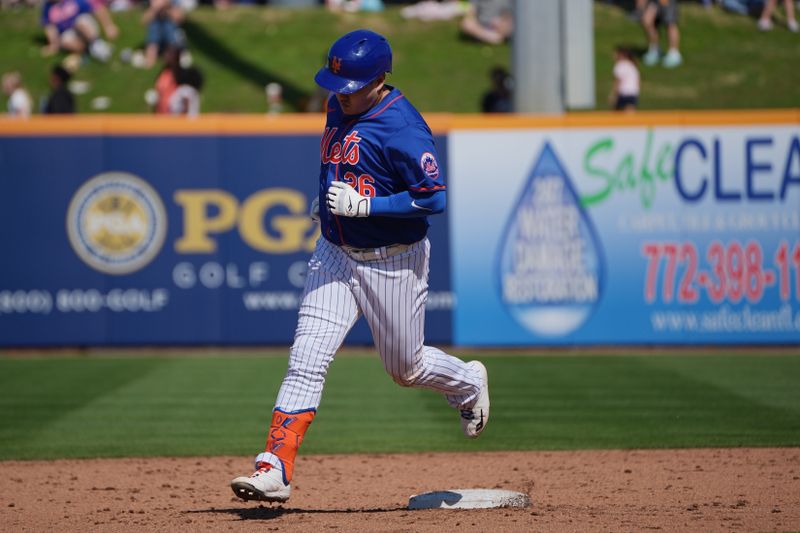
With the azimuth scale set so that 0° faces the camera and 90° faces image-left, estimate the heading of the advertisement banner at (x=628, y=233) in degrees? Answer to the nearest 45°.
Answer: approximately 0°

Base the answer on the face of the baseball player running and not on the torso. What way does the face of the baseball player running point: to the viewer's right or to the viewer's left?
to the viewer's left

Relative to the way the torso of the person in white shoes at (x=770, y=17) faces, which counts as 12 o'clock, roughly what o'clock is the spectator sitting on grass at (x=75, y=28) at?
the spectator sitting on grass at (x=75, y=28) is roughly at 2 o'clock from the person in white shoes at (x=770, y=17).

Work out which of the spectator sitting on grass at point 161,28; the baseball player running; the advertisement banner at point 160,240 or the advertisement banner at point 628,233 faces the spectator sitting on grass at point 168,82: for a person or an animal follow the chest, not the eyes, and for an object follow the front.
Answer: the spectator sitting on grass at point 161,28

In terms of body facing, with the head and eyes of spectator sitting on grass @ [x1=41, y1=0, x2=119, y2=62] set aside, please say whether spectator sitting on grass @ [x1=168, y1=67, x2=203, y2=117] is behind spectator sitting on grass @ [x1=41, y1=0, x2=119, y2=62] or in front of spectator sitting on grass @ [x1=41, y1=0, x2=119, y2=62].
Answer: in front

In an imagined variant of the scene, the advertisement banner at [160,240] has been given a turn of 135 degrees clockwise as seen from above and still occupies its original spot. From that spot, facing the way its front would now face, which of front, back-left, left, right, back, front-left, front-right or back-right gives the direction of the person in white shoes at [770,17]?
right

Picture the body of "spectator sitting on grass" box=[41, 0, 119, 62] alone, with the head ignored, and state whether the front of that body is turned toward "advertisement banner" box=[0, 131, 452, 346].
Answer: yes

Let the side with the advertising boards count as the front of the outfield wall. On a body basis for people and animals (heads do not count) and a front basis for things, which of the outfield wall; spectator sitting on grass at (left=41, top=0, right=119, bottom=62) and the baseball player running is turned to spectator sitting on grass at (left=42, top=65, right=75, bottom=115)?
spectator sitting on grass at (left=41, top=0, right=119, bottom=62)

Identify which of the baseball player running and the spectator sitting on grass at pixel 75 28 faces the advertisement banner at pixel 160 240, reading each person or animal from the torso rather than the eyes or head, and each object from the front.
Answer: the spectator sitting on grass

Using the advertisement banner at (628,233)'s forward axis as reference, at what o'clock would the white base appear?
The white base is roughly at 12 o'clock from the advertisement banner.

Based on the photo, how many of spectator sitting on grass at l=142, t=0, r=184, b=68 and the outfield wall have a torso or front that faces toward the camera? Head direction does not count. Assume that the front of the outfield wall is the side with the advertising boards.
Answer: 2

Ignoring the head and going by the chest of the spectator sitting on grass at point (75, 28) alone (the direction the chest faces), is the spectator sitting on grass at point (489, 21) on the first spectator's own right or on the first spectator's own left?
on the first spectator's own left
